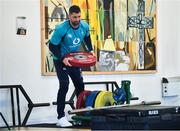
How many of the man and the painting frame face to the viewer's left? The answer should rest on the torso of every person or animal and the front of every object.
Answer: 0

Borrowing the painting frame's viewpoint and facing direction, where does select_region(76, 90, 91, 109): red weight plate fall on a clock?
The red weight plate is roughly at 1 o'clock from the painting frame.

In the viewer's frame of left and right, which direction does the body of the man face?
facing the viewer and to the right of the viewer

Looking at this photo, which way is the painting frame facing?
toward the camera
